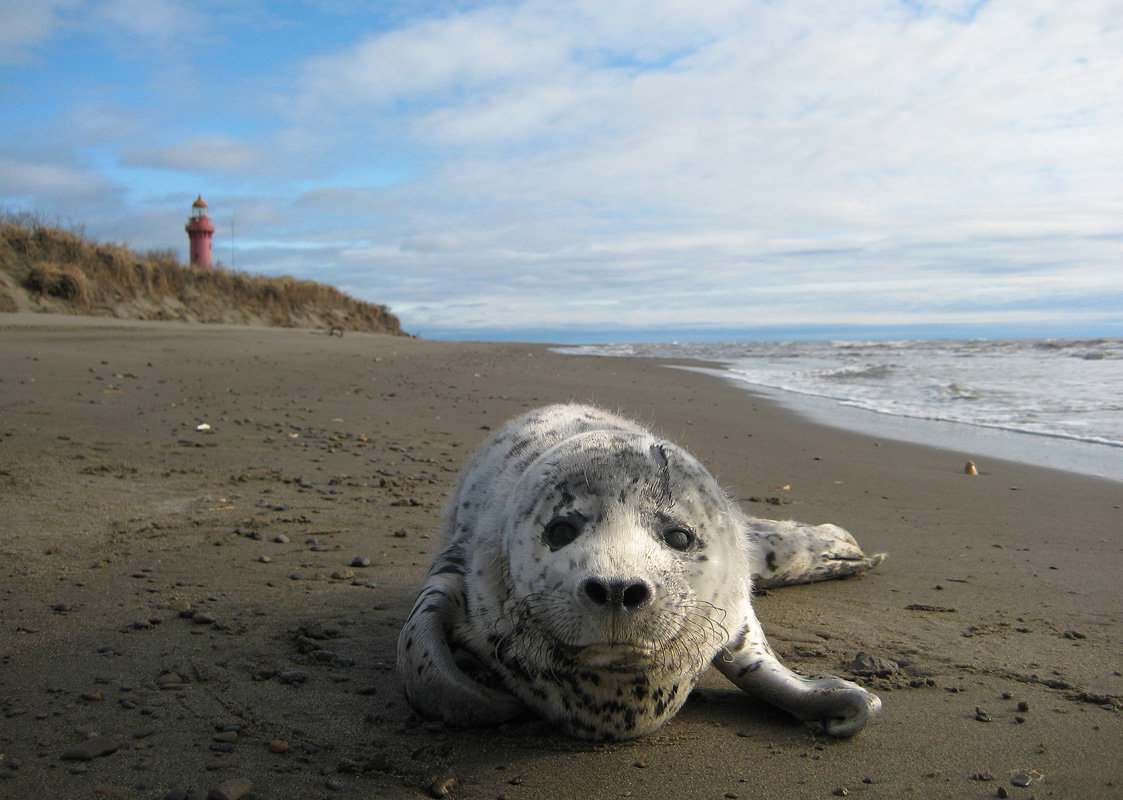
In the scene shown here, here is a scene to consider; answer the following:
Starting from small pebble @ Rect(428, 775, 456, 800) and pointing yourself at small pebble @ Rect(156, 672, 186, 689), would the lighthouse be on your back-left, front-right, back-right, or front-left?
front-right

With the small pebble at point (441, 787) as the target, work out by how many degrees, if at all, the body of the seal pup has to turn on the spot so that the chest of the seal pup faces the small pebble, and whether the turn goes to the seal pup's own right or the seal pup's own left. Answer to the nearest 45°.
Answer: approximately 45° to the seal pup's own right

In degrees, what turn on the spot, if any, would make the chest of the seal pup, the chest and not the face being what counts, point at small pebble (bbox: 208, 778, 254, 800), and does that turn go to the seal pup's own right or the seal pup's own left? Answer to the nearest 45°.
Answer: approximately 45° to the seal pup's own right

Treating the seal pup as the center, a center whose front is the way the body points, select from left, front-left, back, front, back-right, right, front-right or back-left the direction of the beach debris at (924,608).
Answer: back-left

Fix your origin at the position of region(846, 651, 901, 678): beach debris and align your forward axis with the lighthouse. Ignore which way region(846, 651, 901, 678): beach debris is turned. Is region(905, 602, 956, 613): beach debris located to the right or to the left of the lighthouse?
right

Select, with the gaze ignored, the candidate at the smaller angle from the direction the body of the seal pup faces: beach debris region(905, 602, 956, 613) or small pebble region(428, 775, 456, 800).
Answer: the small pebble

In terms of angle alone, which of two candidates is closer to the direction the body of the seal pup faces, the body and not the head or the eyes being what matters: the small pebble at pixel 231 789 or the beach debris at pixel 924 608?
the small pebble

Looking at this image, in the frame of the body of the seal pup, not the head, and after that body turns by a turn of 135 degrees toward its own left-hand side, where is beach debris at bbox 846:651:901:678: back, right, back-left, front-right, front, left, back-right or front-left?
front

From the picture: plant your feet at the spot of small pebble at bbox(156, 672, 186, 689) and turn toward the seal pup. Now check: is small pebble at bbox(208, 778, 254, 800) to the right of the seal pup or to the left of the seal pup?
right

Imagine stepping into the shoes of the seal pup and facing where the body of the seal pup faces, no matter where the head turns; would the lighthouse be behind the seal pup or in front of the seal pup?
behind

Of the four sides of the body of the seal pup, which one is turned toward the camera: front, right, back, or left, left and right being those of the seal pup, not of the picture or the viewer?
front

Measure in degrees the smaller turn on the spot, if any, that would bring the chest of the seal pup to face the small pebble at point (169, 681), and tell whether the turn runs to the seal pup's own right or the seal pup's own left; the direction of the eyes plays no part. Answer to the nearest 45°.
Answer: approximately 90° to the seal pup's own right
